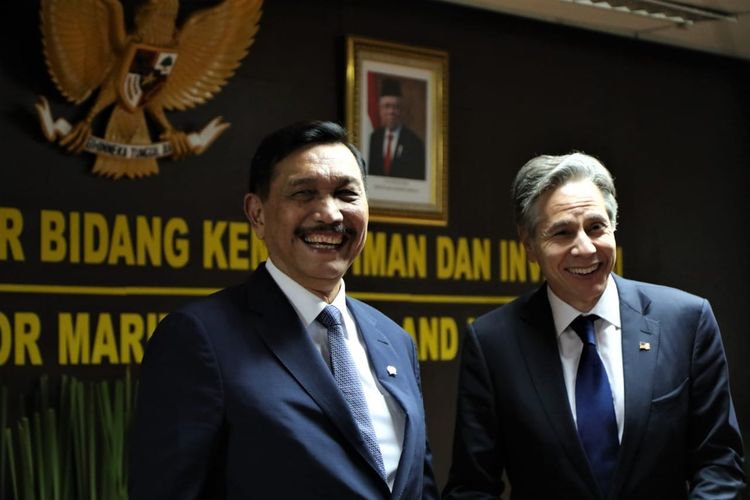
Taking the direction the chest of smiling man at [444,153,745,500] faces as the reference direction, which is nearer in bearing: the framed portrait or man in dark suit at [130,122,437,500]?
the man in dark suit

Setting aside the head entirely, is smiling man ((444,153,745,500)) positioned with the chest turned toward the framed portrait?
no

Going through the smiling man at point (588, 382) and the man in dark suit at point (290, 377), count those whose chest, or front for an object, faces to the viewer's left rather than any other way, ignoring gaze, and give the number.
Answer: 0

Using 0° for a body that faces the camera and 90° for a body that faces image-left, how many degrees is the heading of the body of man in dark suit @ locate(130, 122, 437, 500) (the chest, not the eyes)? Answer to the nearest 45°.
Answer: approximately 315°

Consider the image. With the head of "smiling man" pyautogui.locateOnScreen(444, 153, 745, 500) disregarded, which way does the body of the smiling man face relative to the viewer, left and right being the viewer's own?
facing the viewer

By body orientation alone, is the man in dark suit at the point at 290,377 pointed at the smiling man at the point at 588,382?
no

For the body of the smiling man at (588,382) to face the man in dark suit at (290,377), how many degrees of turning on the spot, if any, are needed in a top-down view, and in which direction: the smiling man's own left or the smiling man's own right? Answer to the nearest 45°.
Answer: approximately 45° to the smiling man's own right

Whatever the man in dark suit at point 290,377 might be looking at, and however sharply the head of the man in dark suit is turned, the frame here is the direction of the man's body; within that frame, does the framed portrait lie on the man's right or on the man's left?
on the man's left
